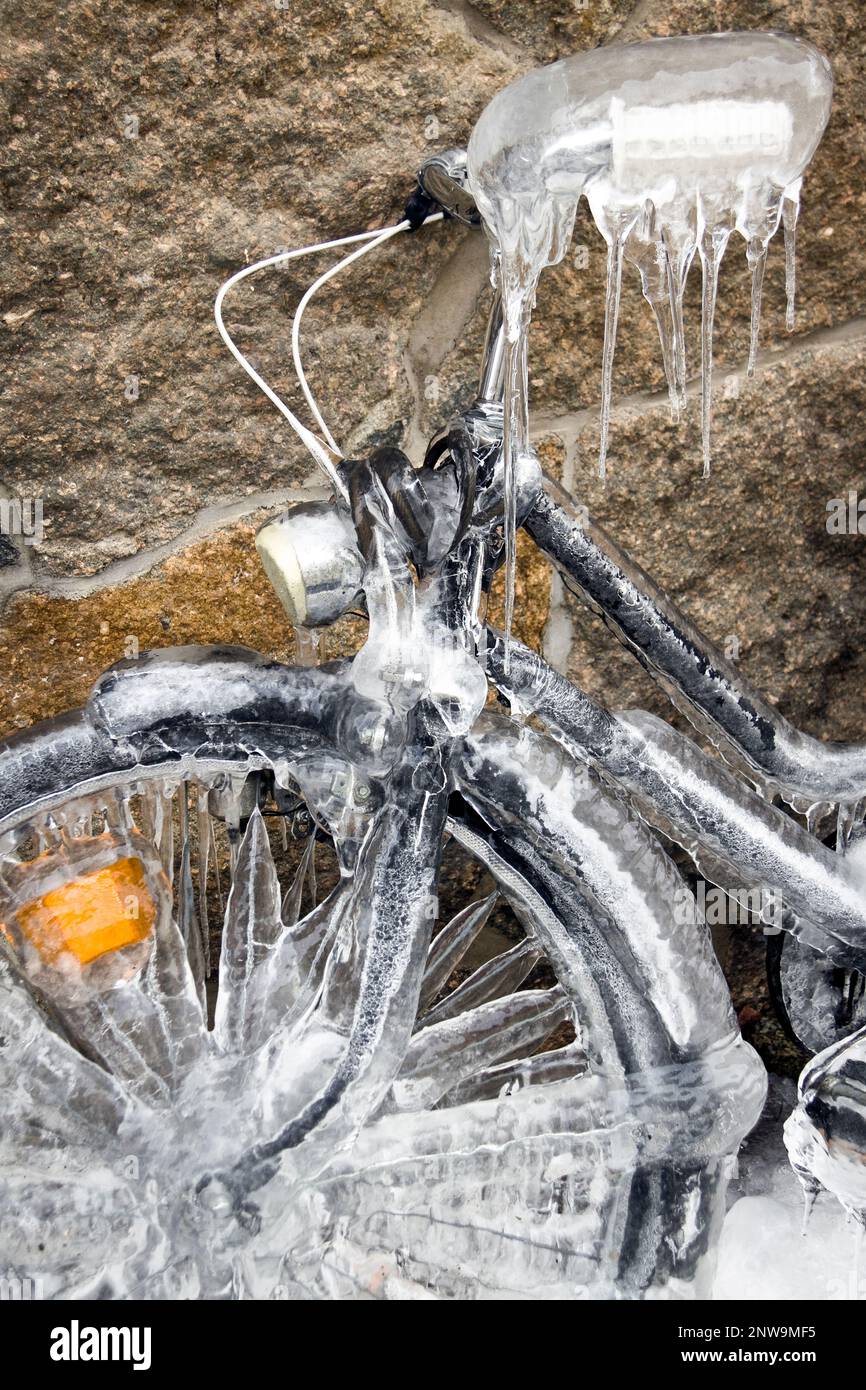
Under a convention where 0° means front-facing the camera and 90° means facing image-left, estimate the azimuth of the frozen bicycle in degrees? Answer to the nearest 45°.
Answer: approximately 90°
